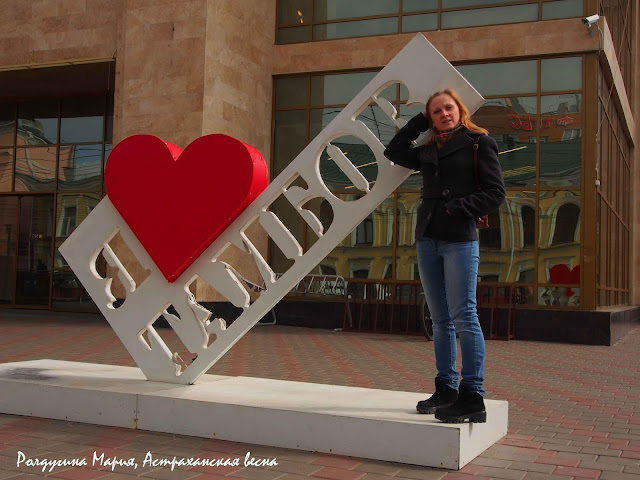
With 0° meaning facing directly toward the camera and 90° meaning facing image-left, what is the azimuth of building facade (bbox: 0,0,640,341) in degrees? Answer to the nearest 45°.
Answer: approximately 0°

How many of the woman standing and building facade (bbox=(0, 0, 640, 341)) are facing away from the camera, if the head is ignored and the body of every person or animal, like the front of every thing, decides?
0

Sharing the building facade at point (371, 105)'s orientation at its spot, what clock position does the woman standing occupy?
The woman standing is roughly at 12 o'clock from the building facade.

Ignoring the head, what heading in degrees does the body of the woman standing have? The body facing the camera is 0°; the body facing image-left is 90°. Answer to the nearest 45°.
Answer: approximately 45°

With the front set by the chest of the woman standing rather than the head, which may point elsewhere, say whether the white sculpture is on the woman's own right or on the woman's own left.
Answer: on the woman's own right

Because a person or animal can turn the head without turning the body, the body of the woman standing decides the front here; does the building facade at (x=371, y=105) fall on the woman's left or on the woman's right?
on the woman's right
